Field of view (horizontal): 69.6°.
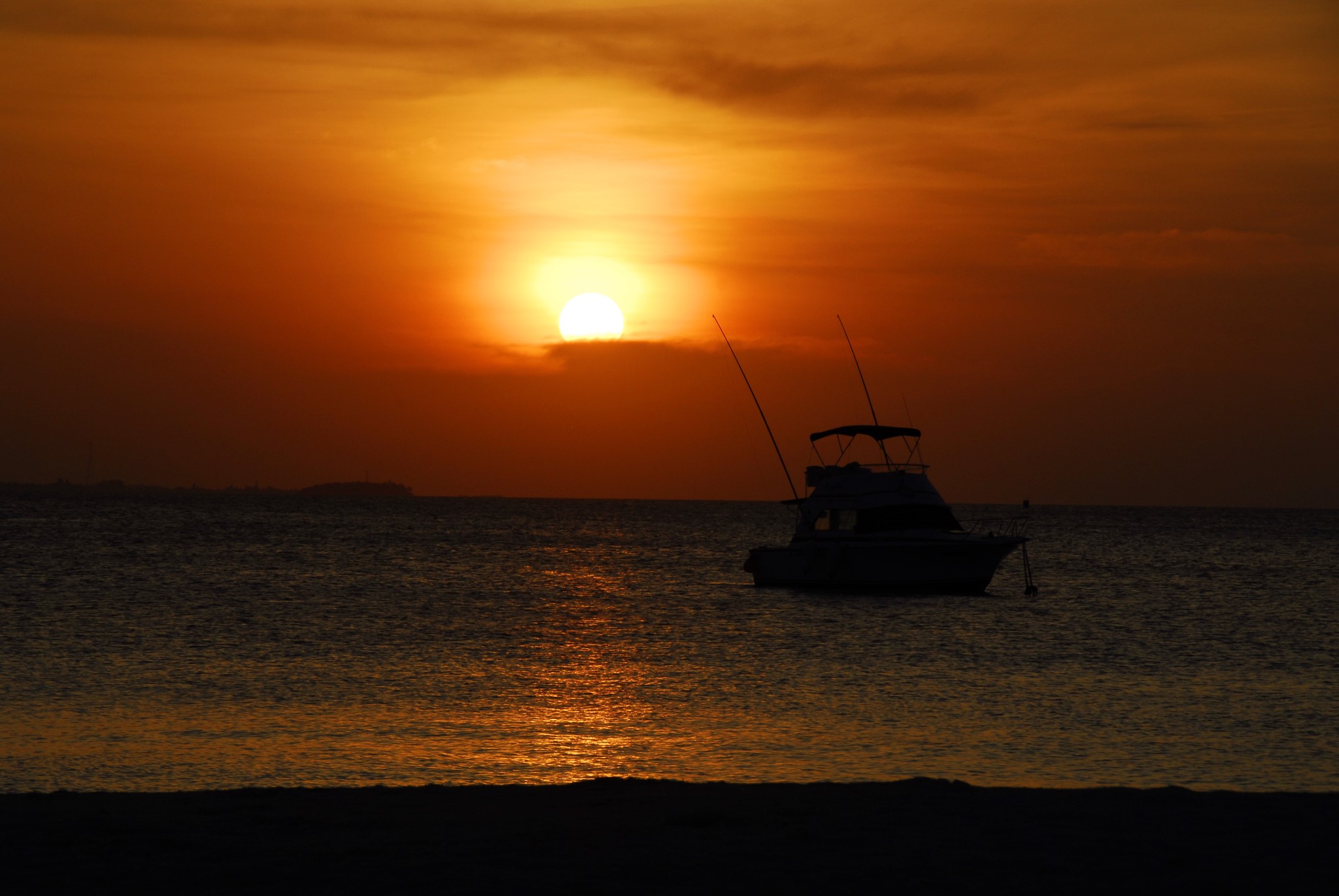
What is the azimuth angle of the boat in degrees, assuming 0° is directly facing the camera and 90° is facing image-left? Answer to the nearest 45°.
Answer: approximately 270°
